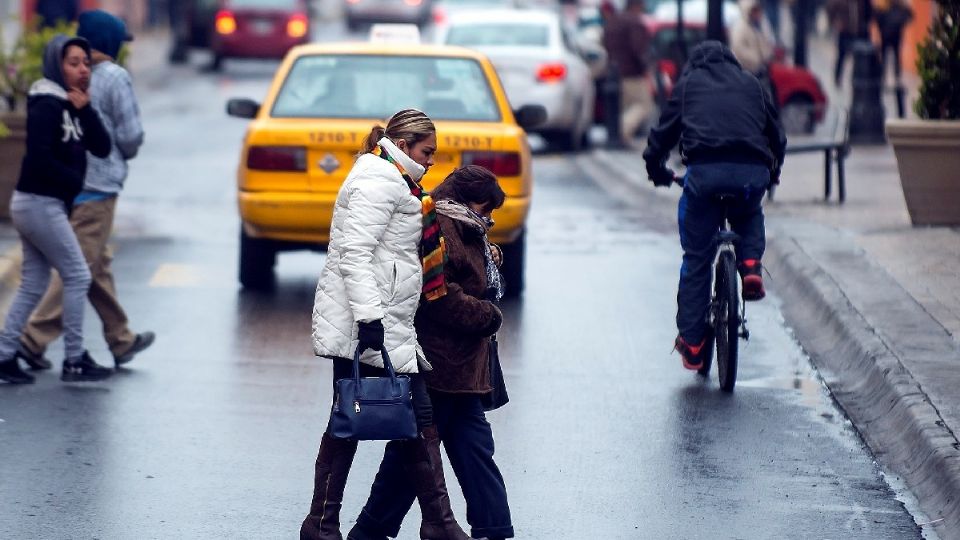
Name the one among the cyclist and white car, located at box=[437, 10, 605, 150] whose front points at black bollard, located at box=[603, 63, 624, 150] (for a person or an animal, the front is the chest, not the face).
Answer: the cyclist

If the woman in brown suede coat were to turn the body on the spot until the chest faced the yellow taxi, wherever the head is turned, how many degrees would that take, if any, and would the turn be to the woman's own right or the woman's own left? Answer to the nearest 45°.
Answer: approximately 90° to the woman's own left

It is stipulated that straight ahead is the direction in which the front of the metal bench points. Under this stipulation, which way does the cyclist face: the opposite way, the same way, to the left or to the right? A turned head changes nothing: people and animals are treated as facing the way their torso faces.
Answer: to the right

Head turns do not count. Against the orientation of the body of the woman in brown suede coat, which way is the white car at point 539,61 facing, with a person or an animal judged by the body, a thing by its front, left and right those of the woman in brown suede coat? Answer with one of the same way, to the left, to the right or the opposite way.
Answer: to the left

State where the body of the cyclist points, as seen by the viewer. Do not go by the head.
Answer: away from the camera

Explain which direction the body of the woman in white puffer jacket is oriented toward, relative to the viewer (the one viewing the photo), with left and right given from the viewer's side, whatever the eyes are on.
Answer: facing to the right of the viewer

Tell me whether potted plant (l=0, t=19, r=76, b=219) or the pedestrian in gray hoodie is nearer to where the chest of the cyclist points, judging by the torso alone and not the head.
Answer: the potted plant

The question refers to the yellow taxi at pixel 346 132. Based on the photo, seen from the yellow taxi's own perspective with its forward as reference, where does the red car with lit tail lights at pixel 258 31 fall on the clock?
The red car with lit tail lights is roughly at 12 o'clock from the yellow taxi.

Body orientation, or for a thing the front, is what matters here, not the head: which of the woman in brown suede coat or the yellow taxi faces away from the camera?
the yellow taxi

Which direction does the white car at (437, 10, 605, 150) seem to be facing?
away from the camera

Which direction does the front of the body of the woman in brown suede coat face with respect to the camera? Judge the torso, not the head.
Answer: to the viewer's right

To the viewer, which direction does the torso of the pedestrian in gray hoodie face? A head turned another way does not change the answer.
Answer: to the viewer's right

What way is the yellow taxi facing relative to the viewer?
away from the camera
